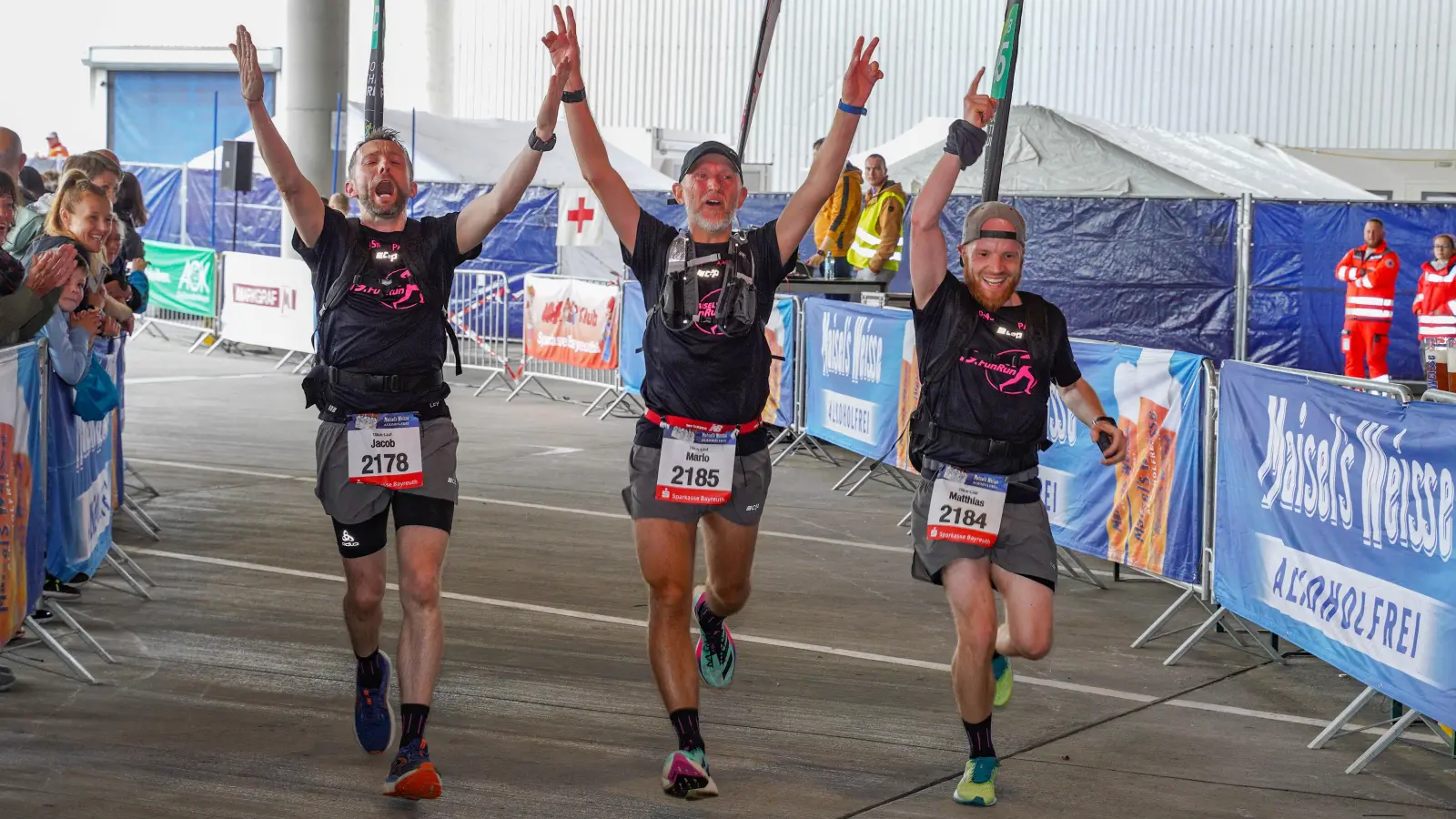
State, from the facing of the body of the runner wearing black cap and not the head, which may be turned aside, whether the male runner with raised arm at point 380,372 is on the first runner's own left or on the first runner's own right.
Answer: on the first runner's own right

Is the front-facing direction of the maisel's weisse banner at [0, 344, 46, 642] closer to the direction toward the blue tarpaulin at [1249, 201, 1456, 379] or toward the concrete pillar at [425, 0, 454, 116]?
the blue tarpaulin

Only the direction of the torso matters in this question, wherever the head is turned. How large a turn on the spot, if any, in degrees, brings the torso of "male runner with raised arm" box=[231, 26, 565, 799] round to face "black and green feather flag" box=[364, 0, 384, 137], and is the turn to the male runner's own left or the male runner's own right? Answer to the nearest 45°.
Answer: approximately 180°

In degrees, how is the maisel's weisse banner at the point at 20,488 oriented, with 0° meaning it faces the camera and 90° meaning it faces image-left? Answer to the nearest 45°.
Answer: approximately 315°

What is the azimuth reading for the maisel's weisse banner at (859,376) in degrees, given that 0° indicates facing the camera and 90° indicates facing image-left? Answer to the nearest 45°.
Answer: approximately 45°

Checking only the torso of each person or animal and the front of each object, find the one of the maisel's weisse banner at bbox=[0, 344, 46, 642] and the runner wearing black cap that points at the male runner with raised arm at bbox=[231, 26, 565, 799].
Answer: the maisel's weisse banner

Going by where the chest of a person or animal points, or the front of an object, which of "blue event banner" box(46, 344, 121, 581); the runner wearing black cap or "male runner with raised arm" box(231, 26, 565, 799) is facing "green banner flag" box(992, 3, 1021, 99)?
the blue event banner

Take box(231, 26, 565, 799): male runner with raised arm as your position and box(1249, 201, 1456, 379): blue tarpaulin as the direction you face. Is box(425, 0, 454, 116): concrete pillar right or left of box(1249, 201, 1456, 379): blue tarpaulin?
left

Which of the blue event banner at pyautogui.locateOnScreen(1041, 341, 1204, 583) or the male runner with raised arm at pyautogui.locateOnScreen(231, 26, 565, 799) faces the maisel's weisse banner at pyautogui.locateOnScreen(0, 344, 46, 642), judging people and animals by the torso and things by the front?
the blue event banner
